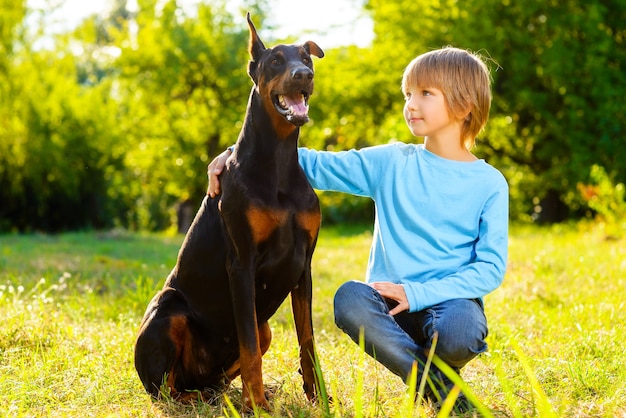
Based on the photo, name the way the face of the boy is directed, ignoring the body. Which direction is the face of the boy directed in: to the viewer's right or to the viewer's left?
to the viewer's left

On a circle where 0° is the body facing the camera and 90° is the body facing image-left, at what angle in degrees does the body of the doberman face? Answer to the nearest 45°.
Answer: approximately 315°
